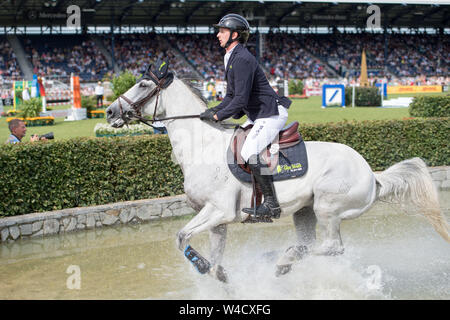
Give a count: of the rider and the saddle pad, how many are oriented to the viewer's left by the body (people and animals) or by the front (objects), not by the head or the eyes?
2

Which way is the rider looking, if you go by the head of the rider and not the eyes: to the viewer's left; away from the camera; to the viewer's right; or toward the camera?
to the viewer's left

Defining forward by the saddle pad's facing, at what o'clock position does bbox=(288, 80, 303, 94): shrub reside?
The shrub is roughly at 3 o'clock from the saddle pad.

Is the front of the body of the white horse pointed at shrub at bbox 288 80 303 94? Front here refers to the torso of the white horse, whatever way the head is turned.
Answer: no

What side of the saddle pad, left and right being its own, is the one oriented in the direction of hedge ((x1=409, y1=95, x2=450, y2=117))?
right

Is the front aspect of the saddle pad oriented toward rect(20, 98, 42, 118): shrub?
no

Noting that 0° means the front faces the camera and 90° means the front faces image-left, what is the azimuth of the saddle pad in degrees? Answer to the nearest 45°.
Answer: approximately 90°

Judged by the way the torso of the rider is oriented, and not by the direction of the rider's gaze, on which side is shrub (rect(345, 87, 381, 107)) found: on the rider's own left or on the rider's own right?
on the rider's own right

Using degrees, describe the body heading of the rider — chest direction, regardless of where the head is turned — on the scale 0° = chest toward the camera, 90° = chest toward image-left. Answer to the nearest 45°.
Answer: approximately 90°

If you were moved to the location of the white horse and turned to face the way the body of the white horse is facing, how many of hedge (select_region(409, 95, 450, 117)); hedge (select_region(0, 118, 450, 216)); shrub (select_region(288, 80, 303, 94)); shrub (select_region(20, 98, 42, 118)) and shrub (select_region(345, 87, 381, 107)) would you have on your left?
0

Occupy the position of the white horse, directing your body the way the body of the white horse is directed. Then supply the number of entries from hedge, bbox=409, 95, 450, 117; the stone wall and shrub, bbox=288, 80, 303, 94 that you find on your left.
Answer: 0

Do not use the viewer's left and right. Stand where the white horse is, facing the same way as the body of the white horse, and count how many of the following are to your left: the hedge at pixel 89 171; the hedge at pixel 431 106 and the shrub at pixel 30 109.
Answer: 0

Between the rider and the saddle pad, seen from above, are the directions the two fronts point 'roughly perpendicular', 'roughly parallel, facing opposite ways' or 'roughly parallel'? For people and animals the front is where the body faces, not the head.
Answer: roughly parallel

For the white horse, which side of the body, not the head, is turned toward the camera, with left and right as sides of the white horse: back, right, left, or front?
left

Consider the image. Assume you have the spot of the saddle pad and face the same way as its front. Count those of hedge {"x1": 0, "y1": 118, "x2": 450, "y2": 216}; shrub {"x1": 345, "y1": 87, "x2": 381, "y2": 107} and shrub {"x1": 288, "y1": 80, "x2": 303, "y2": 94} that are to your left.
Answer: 0

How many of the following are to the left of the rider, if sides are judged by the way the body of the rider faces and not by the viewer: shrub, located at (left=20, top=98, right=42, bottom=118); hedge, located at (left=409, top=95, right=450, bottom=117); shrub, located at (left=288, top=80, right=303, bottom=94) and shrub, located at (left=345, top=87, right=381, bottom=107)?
0
